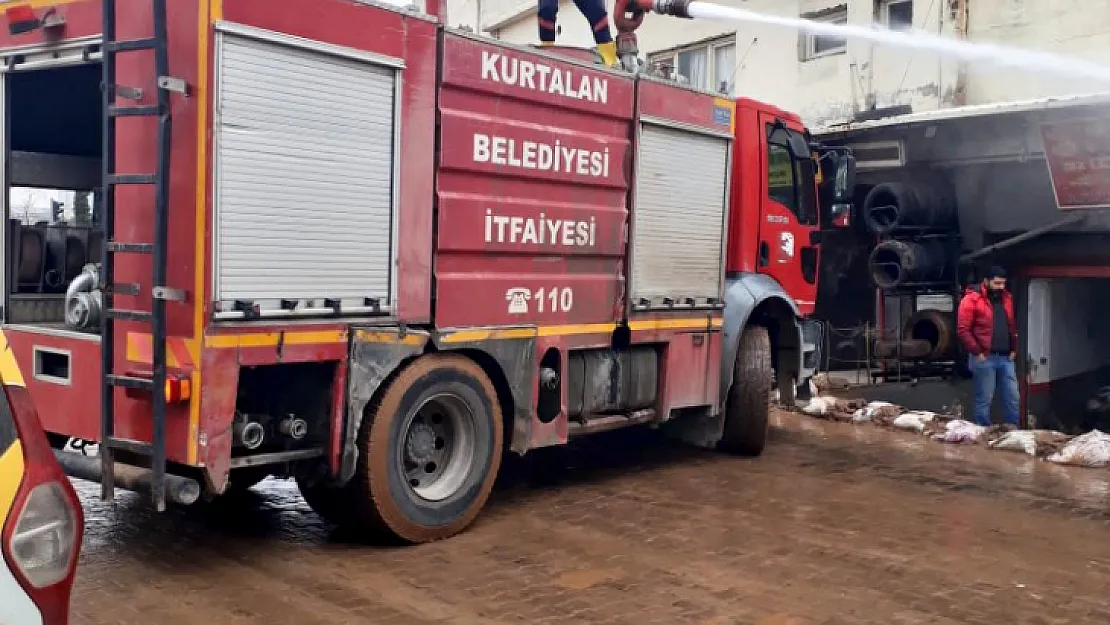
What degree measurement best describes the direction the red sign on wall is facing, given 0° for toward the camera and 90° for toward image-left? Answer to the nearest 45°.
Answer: approximately 0°

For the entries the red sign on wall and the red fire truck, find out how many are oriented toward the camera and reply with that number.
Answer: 1

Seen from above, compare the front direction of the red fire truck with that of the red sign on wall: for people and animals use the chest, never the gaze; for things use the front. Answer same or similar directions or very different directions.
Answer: very different directions

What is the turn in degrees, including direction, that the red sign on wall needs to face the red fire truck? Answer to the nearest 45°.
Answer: approximately 45° to its right

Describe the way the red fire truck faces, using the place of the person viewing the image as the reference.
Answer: facing away from the viewer and to the right of the viewer
